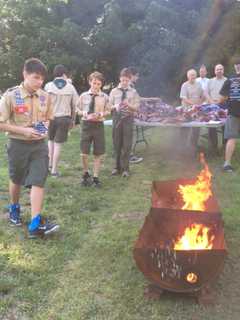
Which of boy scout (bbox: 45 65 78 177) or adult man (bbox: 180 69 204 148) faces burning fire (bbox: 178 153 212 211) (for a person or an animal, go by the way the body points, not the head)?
the adult man

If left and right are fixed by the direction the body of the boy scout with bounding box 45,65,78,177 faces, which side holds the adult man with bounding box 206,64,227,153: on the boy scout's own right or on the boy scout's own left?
on the boy scout's own right

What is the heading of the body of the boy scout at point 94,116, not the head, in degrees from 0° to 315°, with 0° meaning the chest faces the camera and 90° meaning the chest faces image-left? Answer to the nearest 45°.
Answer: approximately 0°

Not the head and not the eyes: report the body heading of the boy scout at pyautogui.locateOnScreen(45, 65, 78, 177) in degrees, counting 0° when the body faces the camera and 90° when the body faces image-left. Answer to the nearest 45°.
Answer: approximately 180°

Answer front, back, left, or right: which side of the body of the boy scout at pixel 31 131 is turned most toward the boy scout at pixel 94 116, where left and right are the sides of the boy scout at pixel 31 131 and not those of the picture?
left

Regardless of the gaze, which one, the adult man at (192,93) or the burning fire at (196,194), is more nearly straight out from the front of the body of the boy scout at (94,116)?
the burning fire

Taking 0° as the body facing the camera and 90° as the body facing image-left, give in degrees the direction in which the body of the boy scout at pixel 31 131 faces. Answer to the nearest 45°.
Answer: approximately 315°

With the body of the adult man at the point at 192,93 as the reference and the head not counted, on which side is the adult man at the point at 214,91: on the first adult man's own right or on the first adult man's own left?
on the first adult man's own left
